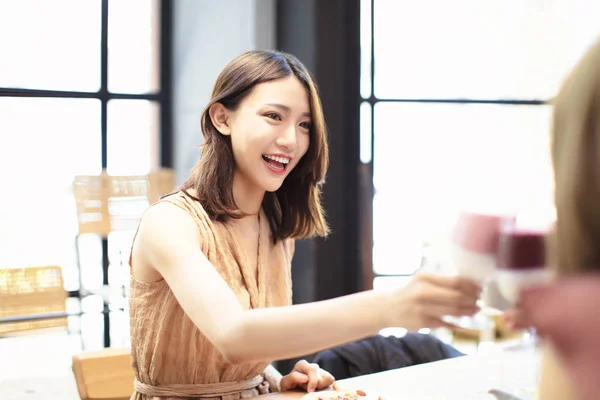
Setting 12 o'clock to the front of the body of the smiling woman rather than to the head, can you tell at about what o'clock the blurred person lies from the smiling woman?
The blurred person is roughly at 1 o'clock from the smiling woman.

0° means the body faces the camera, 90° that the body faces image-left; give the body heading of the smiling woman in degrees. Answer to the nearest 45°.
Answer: approximately 315°
